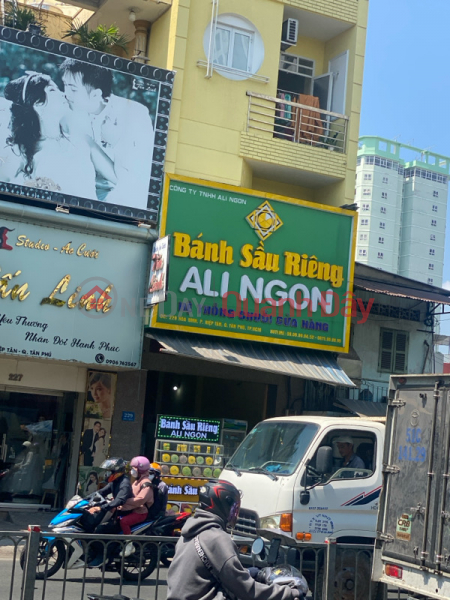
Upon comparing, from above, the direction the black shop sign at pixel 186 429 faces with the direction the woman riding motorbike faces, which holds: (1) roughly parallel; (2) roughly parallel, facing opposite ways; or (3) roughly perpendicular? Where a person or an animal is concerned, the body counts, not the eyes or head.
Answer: roughly perpendicular

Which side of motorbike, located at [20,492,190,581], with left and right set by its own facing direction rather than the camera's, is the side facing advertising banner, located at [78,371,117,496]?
right

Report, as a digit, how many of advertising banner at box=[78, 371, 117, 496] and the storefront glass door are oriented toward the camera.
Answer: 2

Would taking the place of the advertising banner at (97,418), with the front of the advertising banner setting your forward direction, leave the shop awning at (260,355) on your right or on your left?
on your left

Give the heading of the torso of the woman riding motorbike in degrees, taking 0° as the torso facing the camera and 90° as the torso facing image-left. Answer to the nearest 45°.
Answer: approximately 90°

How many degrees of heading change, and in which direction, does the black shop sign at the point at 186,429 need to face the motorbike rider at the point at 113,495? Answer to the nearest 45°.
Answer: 0° — it already faces them

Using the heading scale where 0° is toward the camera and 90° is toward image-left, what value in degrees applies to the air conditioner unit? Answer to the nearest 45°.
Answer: approximately 315°

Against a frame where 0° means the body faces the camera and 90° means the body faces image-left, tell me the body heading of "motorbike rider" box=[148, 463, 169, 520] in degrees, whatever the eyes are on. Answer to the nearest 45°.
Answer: approximately 90°

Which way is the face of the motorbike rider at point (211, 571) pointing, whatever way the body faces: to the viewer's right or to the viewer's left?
to the viewer's right

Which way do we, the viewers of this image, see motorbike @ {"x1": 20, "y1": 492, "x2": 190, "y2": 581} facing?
facing to the left of the viewer

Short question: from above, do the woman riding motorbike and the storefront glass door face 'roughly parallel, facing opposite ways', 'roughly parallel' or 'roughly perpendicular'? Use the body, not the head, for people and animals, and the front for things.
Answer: roughly perpendicular
